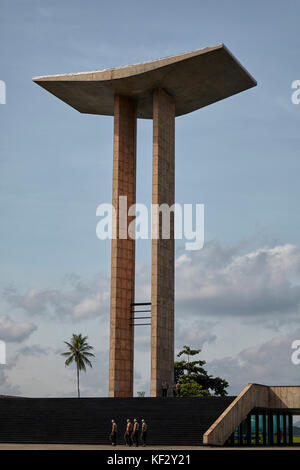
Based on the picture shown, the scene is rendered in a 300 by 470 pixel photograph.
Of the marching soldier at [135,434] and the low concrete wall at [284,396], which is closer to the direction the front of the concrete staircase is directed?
the marching soldier

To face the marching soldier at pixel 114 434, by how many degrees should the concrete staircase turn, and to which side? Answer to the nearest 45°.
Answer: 0° — it already faces them

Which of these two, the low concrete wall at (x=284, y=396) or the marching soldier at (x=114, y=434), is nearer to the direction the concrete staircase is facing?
the marching soldier

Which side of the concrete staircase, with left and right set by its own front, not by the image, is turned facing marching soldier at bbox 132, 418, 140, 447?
front

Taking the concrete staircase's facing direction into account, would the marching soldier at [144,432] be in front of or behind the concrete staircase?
in front
